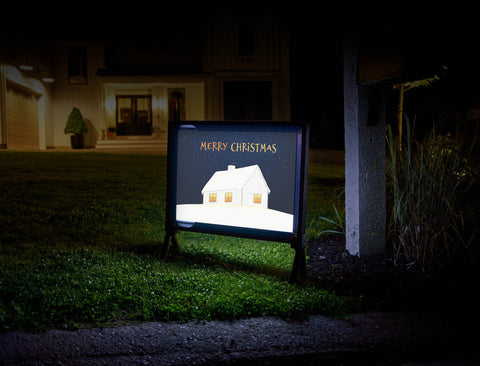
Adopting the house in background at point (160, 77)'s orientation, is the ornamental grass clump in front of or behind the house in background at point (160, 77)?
in front

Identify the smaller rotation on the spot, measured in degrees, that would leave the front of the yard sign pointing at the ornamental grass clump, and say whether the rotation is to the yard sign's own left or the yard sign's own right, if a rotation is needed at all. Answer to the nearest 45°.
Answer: approximately 135° to the yard sign's own left

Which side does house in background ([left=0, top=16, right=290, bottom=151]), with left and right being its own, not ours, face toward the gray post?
front

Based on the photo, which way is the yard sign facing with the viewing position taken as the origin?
facing the viewer and to the left of the viewer

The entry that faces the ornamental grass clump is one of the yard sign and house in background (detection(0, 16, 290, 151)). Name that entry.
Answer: the house in background

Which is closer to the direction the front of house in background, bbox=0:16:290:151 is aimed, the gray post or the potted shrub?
the gray post

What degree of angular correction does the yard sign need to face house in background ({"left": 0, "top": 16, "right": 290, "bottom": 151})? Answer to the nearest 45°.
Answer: approximately 135° to its right

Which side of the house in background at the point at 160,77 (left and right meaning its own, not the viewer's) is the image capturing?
front

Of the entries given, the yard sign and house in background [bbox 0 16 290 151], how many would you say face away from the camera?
0
